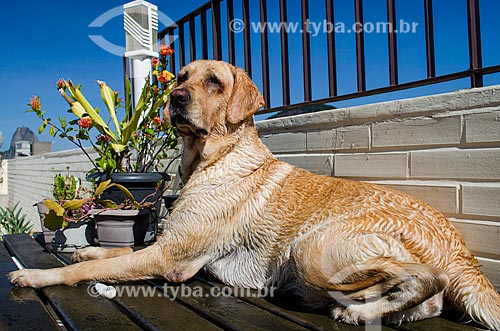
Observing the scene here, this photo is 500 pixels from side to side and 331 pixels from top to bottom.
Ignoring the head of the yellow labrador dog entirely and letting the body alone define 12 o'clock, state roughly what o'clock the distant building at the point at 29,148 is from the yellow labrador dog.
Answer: The distant building is roughly at 2 o'clock from the yellow labrador dog.

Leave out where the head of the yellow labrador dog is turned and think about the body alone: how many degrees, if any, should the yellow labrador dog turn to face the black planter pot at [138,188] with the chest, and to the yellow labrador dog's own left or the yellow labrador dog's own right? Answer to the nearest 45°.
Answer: approximately 45° to the yellow labrador dog's own right

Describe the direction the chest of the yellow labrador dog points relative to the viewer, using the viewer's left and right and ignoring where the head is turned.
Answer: facing to the left of the viewer

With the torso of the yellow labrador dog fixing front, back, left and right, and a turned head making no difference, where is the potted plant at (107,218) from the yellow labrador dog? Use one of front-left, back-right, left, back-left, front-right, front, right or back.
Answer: front-right

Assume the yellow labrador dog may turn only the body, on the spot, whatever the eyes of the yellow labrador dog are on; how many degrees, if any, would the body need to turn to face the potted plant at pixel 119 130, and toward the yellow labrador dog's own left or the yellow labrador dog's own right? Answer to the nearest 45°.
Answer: approximately 45° to the yellow labrador dog's own right
